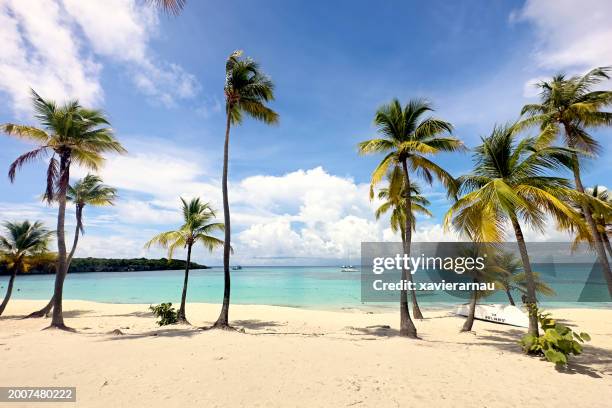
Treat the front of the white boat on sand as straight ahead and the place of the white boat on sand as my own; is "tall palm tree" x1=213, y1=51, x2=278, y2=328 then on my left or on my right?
on my right

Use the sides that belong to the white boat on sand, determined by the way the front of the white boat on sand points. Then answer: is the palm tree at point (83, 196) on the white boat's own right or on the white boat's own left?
on the white boat's own right
